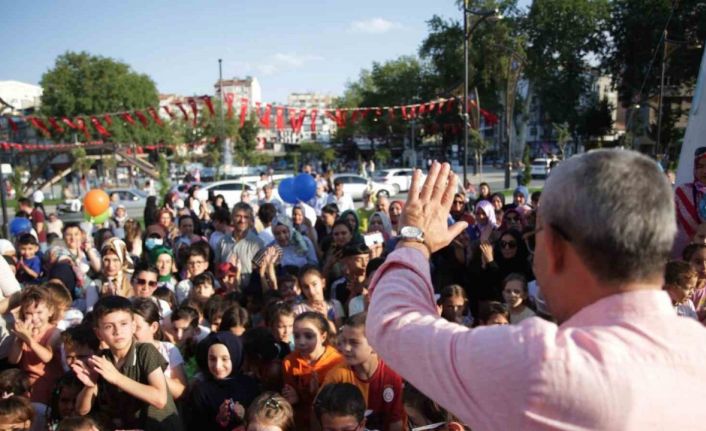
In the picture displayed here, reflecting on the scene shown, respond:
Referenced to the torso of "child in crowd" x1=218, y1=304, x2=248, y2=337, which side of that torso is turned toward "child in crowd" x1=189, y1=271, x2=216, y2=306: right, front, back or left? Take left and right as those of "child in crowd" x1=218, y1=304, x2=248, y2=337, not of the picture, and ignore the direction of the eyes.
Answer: back

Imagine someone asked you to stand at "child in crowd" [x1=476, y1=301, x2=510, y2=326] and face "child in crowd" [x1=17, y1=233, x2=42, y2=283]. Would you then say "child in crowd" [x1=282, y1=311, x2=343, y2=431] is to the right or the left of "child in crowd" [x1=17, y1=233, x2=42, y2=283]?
left

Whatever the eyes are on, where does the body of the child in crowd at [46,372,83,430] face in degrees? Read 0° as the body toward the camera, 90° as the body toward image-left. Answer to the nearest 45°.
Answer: approximately 315°
